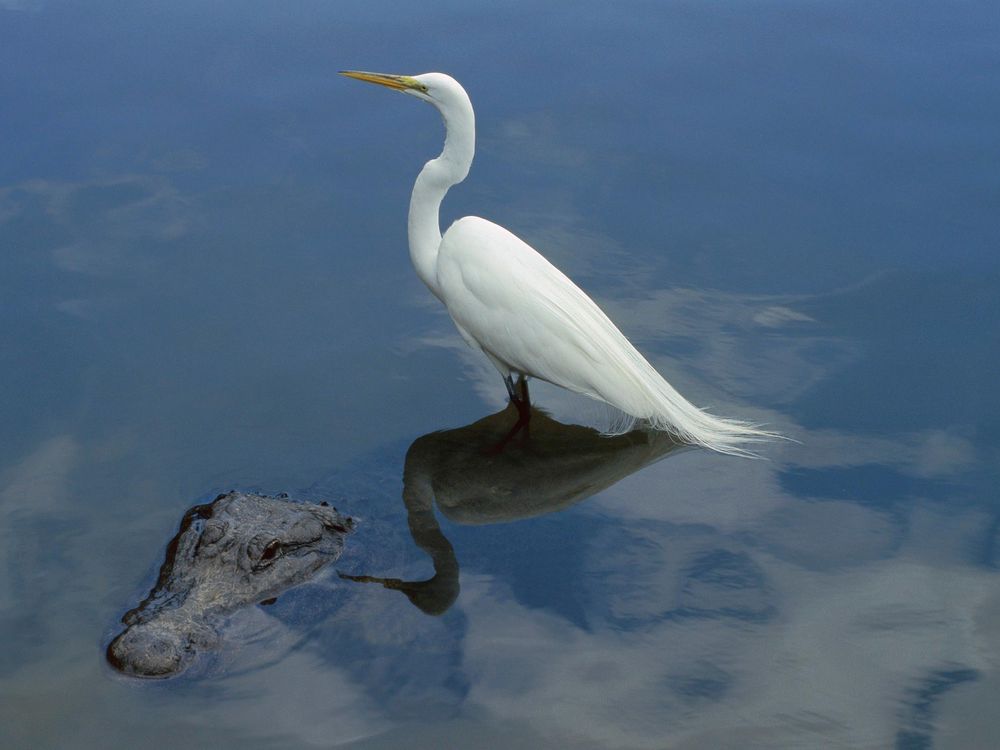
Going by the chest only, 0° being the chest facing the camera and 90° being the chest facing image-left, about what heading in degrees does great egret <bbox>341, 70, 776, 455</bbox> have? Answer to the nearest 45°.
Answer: approximately 90°

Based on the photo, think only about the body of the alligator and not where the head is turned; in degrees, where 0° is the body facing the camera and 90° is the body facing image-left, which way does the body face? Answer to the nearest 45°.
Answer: approximately 45°

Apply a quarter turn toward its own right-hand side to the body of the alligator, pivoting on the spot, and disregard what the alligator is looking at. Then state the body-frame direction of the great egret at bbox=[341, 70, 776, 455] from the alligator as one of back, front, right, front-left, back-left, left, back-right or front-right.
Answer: right
